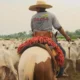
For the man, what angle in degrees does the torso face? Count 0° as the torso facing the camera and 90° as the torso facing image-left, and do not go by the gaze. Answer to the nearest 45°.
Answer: approximately 180°

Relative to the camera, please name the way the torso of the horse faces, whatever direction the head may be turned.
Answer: away from the camera
